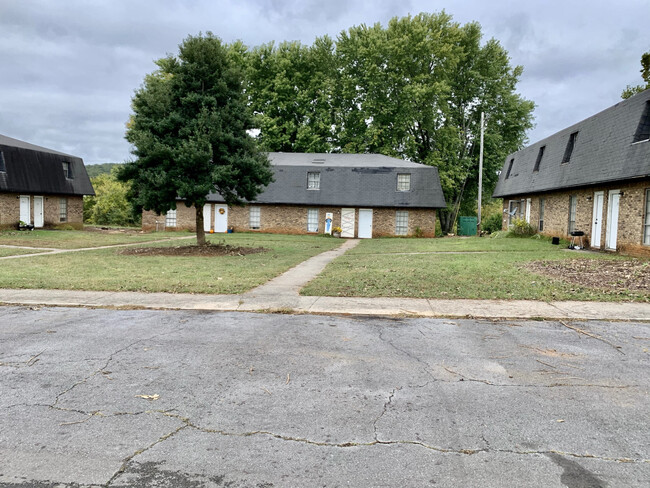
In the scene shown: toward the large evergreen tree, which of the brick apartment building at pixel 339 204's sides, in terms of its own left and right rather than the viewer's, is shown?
front

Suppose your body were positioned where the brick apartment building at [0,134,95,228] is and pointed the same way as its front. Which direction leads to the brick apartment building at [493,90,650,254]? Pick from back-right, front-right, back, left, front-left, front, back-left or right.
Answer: front

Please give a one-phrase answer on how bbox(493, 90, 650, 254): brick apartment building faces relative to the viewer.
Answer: facing the viewer and to the left of the viewer

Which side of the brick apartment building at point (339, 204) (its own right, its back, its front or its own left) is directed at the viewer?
front

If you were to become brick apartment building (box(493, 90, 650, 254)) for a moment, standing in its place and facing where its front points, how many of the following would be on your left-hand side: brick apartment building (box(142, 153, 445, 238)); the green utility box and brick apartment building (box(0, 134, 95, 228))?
0

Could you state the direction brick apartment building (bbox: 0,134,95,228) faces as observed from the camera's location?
facing the viewer and to the right of the viewer

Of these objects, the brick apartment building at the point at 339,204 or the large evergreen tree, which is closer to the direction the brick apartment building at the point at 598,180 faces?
the large evergreen tree

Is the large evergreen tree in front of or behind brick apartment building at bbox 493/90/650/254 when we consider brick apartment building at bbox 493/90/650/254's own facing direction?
in front

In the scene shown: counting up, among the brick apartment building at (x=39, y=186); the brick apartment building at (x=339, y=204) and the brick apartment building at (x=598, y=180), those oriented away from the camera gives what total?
0

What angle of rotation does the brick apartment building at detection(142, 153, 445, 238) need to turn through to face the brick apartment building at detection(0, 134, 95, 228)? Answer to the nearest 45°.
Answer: approximately 90° to its right

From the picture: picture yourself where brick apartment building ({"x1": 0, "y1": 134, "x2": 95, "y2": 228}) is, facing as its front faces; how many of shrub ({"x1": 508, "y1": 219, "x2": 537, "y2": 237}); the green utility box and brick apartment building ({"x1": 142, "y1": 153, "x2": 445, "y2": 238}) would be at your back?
0

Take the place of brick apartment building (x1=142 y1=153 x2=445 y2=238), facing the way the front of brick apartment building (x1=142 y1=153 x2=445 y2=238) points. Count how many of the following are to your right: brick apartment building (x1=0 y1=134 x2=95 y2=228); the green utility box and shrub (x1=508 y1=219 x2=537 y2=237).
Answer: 1

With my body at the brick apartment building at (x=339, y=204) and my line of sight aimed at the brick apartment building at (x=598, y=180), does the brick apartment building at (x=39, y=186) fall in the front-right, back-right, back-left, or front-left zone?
back-right

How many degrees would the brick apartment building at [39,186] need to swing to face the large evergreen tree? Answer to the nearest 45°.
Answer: approximately 45° to its right

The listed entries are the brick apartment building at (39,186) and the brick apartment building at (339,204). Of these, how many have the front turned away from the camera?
0

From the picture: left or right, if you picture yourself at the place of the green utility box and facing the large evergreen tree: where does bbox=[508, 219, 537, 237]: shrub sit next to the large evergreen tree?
left

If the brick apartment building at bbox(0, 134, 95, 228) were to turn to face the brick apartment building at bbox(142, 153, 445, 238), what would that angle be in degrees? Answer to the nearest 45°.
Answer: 0° — it already faces it
